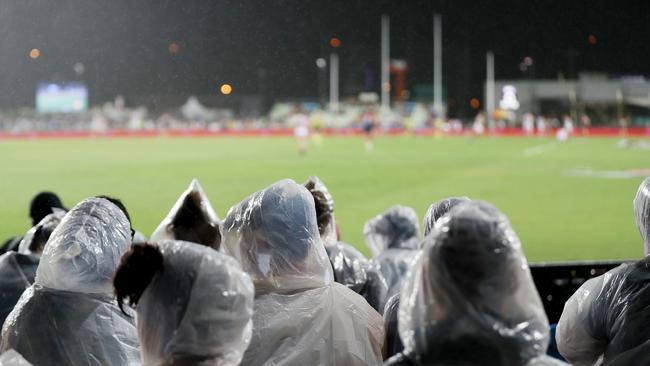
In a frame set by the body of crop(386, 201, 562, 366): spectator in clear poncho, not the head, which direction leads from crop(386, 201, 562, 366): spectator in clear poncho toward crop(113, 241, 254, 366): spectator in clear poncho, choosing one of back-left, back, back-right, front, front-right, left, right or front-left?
left

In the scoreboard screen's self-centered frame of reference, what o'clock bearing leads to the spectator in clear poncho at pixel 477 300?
The spectator in clear poncho is roughly at 12 o'clock from the scoreboard screen.

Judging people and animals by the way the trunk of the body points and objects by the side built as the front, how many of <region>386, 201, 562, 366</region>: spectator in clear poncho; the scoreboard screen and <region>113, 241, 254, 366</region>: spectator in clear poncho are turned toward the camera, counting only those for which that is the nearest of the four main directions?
1

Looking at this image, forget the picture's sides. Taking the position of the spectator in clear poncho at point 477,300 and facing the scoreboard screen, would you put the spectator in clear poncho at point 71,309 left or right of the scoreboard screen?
left

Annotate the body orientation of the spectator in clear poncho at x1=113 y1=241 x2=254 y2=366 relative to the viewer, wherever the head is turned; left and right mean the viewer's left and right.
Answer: facing away from the viewer and to the left of the viewer

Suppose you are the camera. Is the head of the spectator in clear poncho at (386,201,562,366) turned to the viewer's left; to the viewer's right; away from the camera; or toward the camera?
away from the camera

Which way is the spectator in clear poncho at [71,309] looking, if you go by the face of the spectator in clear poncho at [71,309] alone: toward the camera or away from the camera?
away from the camera

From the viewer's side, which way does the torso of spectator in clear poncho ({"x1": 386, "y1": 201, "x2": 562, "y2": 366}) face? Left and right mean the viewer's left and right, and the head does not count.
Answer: facing away from the viewer

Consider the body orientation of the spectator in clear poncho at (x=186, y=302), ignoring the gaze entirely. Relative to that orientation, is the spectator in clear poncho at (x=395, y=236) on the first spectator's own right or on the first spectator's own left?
on the first spectator's own right

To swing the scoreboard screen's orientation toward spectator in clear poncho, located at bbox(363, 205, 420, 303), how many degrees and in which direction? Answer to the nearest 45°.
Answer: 0° — it already faces them

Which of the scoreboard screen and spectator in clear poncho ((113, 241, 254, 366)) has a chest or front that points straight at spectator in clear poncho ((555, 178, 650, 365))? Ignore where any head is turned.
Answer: the scoreboard screen

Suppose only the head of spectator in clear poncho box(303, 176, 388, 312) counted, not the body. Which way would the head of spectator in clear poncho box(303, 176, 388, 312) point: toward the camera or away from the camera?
away from the camera
